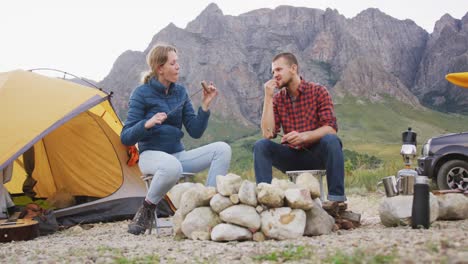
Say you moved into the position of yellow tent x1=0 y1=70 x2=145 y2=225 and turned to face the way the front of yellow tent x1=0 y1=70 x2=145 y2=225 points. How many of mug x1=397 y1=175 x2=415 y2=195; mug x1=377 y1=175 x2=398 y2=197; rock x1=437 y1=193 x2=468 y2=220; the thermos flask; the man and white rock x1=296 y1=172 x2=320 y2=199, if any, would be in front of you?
6

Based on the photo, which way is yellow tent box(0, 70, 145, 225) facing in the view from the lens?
facing the viewer and to the right of the viewer

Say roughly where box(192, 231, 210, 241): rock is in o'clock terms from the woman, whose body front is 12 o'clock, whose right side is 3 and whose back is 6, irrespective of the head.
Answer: The rock is roughly at 1 o'clock from the woman.

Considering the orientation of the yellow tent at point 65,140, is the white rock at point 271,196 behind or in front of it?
in front

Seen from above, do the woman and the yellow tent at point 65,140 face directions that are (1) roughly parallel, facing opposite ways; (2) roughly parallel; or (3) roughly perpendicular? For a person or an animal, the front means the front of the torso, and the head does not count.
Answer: roughly parallel

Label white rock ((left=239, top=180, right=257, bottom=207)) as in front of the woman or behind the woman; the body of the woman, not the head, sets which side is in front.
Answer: in front

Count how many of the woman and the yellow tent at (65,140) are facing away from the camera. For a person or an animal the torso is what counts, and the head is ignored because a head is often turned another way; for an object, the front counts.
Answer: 0

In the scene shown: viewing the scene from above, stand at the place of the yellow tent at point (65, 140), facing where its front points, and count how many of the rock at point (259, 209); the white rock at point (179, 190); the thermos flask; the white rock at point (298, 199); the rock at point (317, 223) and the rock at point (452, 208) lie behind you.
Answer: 0

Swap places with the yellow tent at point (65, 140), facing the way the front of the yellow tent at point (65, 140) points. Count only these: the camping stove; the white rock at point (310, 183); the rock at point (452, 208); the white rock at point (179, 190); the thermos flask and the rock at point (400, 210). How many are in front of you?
6

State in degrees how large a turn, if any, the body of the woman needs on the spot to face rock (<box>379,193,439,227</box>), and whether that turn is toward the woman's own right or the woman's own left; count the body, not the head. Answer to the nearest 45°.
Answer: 0° — they already face it

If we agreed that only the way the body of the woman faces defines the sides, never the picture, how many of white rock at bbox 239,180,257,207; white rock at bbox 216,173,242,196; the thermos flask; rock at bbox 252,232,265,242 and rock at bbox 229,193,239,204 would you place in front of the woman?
5

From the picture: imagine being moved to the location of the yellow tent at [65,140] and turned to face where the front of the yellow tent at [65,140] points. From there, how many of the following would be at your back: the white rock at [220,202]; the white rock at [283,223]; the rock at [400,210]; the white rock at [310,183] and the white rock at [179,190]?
0

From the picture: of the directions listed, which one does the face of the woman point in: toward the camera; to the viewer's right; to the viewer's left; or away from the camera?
to the viewer's right

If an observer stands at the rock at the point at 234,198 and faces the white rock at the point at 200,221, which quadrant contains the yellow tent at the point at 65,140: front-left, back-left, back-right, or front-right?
front-right

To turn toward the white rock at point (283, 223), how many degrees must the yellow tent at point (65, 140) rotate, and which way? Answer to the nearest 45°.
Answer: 0° — it already faces it

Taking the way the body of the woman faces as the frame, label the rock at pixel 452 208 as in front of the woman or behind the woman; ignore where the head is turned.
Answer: in front

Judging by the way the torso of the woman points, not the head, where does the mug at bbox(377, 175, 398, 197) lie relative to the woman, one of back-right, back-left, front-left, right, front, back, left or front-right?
front-left
